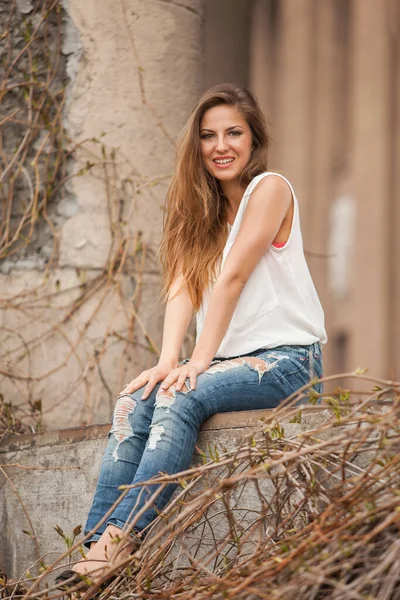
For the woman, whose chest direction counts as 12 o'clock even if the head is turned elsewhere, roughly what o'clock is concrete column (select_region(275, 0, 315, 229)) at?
The concrete column is roughly at 5 o'clock from the woman.

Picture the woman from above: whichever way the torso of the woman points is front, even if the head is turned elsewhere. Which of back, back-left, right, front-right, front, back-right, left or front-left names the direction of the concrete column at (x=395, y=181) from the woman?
back

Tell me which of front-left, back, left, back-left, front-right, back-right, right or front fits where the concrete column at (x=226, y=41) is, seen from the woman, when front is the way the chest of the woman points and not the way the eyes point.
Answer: back-right

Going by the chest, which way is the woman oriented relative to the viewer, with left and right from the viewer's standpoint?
facing the viewer and to the left of the viewer

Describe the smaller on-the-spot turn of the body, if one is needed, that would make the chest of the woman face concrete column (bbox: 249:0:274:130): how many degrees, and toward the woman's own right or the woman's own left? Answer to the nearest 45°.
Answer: approximately 135° to the woman's own right

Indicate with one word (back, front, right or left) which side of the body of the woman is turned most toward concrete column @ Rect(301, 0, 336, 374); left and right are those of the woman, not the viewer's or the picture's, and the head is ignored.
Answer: back
